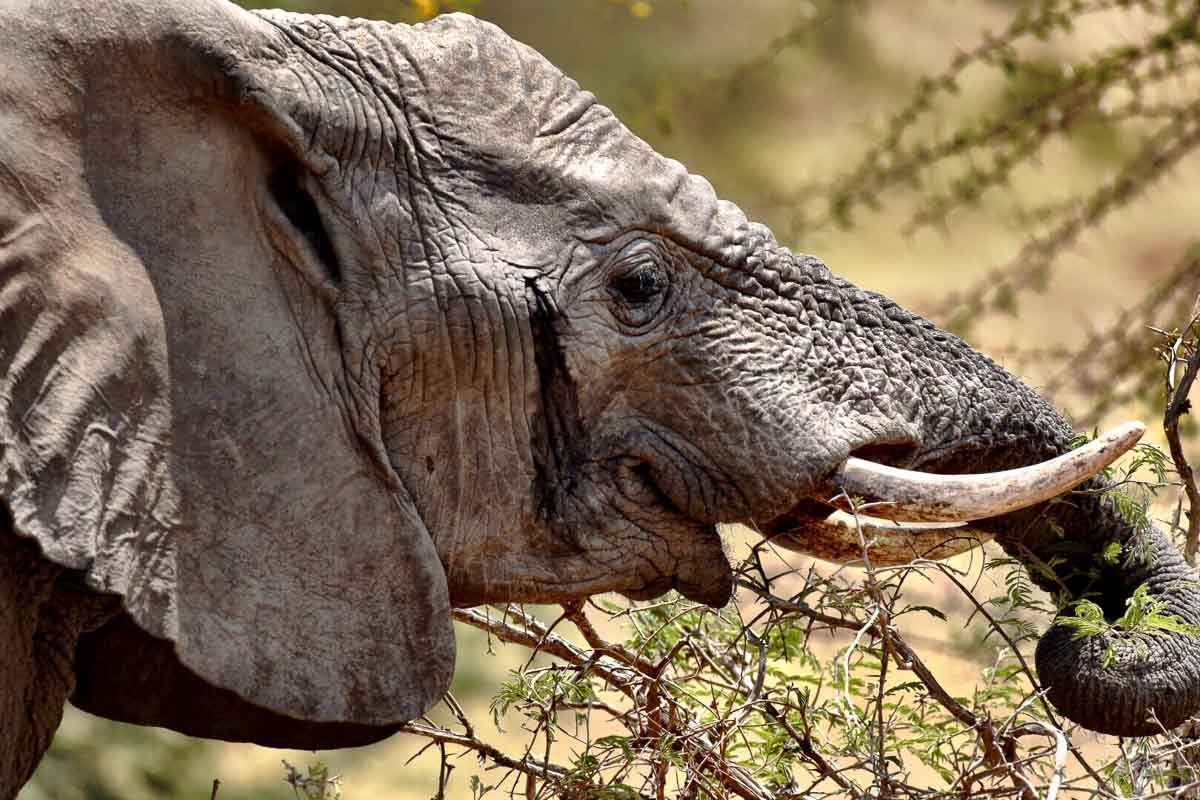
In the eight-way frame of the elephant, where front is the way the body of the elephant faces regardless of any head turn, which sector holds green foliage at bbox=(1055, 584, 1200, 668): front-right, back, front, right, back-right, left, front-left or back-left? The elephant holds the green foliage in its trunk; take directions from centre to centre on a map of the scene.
front

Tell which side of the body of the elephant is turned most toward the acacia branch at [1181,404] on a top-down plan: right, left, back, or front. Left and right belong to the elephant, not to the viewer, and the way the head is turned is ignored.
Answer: front

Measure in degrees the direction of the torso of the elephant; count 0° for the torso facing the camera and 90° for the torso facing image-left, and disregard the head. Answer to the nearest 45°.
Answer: approximately 270°
